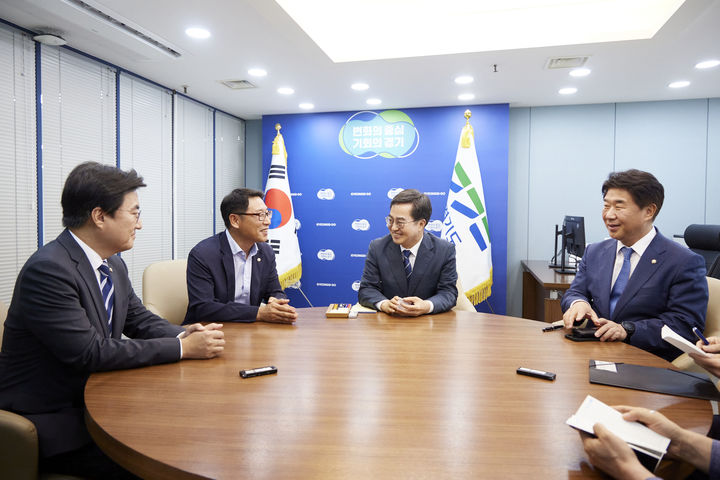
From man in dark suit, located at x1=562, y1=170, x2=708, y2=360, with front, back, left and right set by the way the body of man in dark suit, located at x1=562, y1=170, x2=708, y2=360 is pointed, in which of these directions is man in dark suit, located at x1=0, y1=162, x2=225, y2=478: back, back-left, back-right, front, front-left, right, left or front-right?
front

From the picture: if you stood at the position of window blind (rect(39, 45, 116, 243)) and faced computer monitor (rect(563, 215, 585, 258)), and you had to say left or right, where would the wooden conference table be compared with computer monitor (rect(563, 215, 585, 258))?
right

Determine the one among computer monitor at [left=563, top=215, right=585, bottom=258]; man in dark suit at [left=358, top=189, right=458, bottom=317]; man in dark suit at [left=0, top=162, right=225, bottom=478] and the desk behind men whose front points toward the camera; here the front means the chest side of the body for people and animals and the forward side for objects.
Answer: man in dark suit at [left=358, top=189, right=458, bottom=317]

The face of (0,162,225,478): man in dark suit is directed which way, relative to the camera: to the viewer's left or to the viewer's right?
to the viewer's right

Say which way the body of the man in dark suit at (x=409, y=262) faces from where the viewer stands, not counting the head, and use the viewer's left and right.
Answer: facing the viewer

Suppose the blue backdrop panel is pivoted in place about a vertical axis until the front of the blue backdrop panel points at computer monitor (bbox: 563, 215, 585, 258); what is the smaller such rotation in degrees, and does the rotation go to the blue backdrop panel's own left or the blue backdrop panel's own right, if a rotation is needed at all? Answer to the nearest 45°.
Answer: approximately 45° to the blue backdrop panel's own left

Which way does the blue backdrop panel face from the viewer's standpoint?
toward the camera

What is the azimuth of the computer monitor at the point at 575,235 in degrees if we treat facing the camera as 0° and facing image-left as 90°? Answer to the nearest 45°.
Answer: approximately 225°

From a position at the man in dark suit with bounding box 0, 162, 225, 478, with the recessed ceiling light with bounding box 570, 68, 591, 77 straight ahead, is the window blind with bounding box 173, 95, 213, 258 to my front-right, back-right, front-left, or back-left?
front-left

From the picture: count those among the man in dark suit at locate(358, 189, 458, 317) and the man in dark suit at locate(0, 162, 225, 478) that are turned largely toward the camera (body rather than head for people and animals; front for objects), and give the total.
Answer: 1

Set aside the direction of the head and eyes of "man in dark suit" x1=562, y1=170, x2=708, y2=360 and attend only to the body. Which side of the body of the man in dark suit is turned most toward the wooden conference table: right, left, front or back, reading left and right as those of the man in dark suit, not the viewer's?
front

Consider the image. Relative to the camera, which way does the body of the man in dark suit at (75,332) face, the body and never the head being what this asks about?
to the viewer's right
